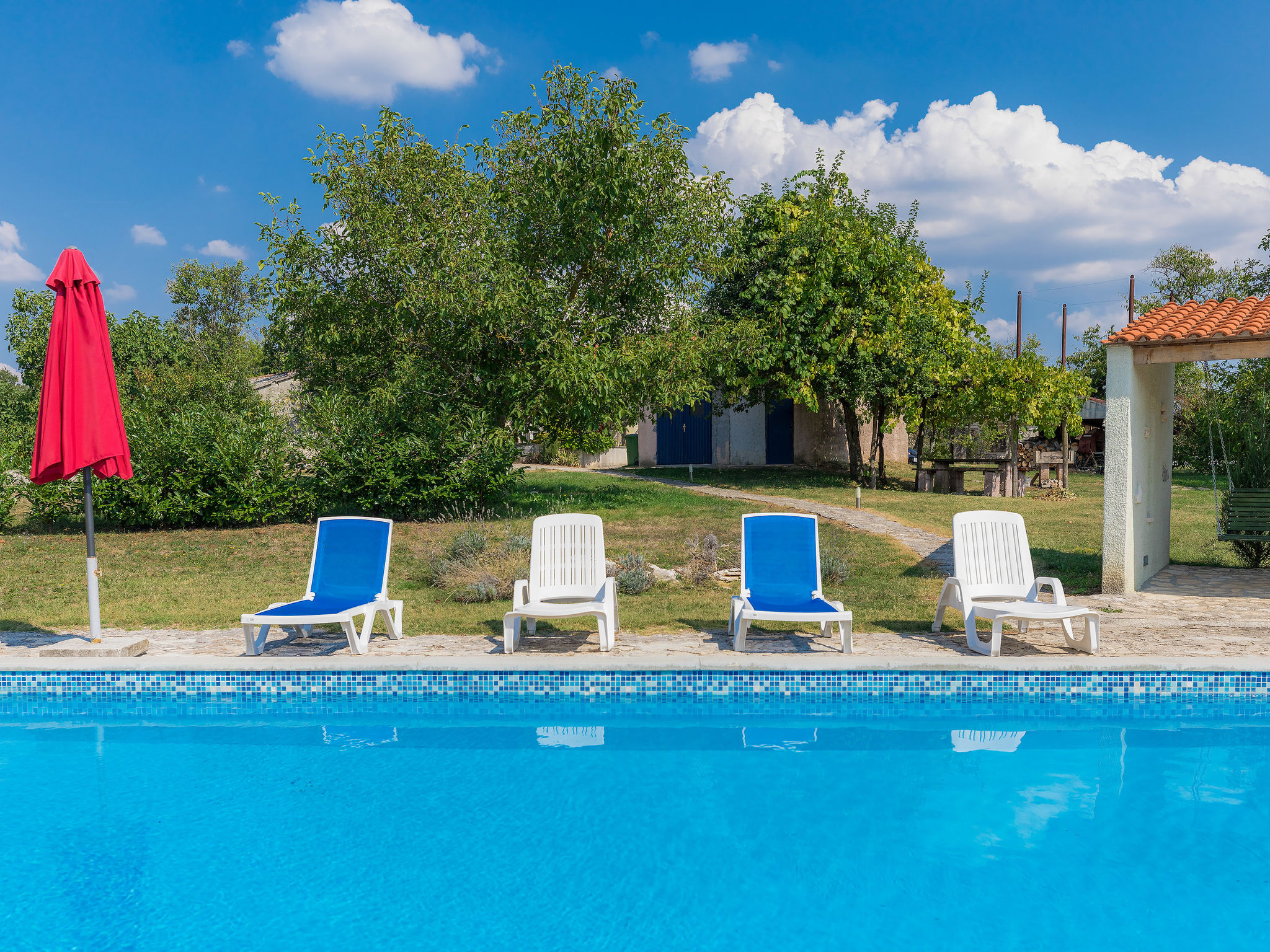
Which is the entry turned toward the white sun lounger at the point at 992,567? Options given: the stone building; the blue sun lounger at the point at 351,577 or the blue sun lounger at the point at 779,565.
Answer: the stone building

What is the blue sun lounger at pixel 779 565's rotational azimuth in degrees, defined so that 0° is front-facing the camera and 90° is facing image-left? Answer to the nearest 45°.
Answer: approximately 0°

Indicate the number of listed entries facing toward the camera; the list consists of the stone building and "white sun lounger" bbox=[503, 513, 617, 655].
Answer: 2

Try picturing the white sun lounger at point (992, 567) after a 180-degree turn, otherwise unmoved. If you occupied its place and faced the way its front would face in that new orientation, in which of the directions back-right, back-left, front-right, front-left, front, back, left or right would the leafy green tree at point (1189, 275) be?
front-right

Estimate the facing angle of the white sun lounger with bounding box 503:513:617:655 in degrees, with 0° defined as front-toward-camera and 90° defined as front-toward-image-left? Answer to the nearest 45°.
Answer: approximately 0°

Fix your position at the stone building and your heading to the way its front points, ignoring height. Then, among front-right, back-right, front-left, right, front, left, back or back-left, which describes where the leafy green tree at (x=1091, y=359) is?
back-left
